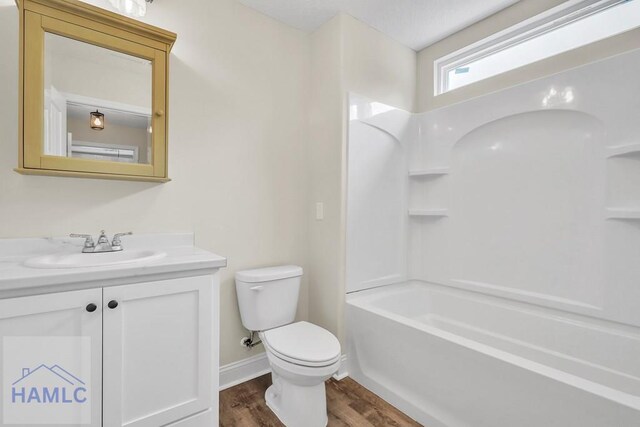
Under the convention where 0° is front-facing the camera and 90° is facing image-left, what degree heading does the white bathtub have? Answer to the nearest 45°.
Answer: approximately 45°

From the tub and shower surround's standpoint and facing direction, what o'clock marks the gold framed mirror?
The gold framed mirror is roughly at 12 o'clock from the tub and shower surround.

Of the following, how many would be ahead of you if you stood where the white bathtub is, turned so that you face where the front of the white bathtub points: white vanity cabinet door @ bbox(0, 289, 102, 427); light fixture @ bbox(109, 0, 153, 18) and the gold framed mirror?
3

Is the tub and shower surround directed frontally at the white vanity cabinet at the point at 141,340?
yes

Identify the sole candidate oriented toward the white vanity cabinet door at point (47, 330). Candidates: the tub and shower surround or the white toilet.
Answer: the tub and shower surround

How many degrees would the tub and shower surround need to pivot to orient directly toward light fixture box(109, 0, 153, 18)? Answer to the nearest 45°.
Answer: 0° — it already faces it

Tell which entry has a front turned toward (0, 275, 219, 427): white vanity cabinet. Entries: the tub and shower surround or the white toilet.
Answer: the tub and shower surround

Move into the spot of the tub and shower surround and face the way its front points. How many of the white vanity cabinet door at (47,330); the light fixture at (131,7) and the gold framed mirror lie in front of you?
3
